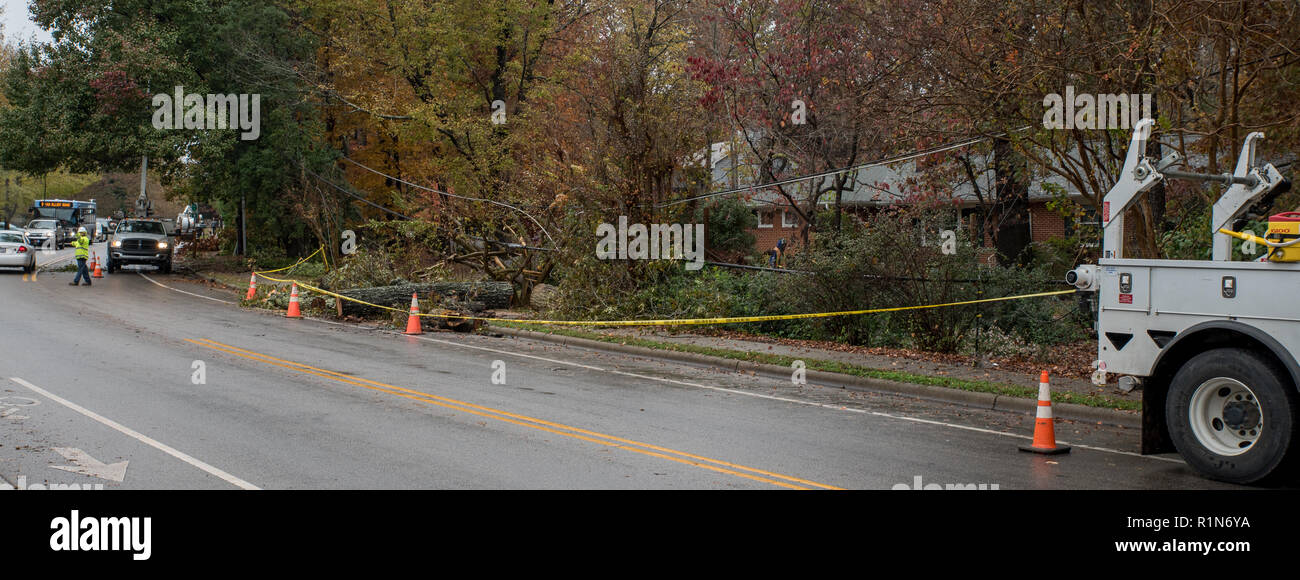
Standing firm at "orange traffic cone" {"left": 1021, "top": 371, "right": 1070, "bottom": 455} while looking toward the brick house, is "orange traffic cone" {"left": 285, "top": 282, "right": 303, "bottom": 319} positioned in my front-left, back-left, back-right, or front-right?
front-left

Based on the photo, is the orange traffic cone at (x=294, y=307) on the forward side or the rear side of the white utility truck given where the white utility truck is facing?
on the rear side

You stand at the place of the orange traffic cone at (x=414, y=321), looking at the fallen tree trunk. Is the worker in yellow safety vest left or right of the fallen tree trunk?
left

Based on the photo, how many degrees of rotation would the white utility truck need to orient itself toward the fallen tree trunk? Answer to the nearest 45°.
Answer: approximately 135° to its left

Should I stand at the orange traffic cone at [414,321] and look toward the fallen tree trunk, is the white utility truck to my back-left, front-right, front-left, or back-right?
back-right

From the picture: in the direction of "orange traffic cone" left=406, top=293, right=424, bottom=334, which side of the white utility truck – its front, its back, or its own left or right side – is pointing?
back

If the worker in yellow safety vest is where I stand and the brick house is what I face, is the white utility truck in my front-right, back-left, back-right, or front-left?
front-right

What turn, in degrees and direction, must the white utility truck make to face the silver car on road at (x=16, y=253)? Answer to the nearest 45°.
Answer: approximately 180°

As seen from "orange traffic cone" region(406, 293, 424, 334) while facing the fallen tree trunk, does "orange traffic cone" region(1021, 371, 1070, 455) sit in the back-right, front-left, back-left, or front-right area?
back-right

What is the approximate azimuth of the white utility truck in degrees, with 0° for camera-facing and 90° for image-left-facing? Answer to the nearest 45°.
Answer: approximately 270°

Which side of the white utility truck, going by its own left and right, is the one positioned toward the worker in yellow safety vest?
back

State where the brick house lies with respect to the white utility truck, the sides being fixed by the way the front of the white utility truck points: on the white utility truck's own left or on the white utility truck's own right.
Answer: on the white utility truck's own left
